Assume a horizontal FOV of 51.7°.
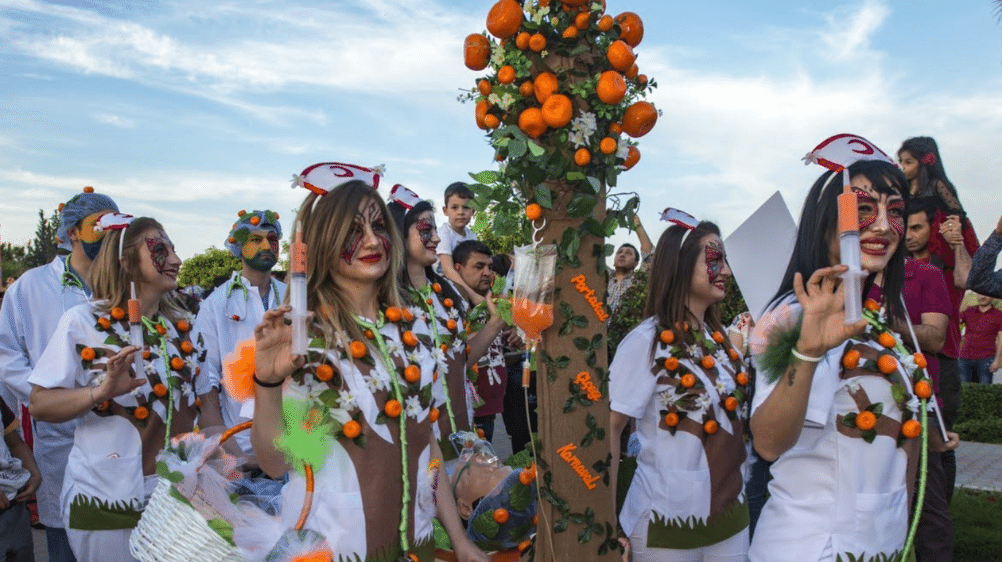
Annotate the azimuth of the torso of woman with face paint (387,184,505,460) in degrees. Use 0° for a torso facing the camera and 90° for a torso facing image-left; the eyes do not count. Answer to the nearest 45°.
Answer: approximately 315°

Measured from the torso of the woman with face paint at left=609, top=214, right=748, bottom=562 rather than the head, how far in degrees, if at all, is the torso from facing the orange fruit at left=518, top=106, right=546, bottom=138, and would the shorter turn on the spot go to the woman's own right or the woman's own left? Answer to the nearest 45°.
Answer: approximately 90° to the woman's own right

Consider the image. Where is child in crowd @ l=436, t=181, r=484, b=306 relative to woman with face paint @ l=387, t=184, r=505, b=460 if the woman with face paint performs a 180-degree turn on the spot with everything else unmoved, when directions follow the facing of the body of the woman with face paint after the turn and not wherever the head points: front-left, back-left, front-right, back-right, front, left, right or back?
front-right
